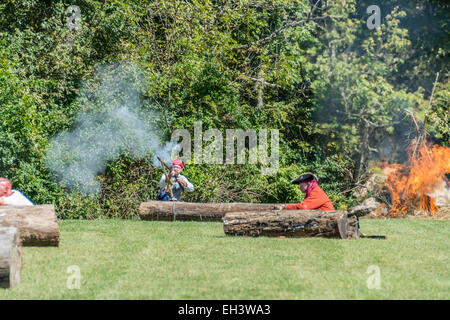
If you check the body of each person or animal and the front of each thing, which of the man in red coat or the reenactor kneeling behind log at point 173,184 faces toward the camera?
the reenactor kneeling behind log

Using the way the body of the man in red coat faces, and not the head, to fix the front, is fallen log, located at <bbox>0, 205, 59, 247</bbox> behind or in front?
in front

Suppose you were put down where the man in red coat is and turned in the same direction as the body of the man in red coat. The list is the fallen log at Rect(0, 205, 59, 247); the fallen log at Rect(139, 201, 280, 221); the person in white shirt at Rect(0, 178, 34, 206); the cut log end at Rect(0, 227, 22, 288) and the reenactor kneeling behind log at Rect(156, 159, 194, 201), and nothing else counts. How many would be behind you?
0

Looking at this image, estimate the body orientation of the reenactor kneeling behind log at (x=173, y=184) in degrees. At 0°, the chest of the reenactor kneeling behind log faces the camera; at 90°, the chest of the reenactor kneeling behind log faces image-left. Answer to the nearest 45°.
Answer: approximately 0°

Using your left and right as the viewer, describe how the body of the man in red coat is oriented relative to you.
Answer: facing to the left of the viewer

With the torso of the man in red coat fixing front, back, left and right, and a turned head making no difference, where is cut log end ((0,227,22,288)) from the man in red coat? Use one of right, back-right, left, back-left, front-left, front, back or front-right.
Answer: front-left

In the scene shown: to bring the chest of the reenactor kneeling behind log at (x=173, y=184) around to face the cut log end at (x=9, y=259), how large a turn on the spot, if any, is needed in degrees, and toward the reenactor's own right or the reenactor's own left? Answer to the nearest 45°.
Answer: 0° — they already face it

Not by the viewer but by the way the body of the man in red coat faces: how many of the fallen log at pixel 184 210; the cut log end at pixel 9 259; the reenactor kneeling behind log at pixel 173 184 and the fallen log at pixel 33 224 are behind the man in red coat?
0

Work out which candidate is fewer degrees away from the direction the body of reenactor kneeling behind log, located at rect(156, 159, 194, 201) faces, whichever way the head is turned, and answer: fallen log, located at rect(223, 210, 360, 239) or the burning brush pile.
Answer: the fallen log

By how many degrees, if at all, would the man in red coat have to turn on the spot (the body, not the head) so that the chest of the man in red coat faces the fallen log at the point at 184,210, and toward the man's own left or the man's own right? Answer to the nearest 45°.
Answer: approximately 45° to the man's own right

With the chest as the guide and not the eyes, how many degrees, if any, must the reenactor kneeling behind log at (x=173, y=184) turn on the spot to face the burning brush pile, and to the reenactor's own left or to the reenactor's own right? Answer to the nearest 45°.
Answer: approximately 135° to the reenactor's own left

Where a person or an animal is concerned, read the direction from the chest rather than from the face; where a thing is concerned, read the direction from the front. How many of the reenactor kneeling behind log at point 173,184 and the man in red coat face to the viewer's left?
1

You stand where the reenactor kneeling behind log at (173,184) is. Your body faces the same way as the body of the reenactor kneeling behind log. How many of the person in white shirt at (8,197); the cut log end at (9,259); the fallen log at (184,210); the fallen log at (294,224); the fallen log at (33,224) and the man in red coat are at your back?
0
